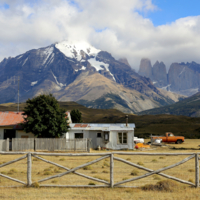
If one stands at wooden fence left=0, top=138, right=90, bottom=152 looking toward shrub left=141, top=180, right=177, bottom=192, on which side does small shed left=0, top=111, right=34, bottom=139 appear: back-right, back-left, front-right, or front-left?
back-right

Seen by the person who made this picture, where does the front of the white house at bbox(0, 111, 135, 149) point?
facing the viewer

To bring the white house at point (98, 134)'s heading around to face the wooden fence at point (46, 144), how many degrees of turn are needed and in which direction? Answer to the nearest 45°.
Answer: approximately 45° to its right

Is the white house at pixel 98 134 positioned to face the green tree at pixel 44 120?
no

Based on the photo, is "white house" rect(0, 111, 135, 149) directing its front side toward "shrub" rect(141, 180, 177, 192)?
yes
